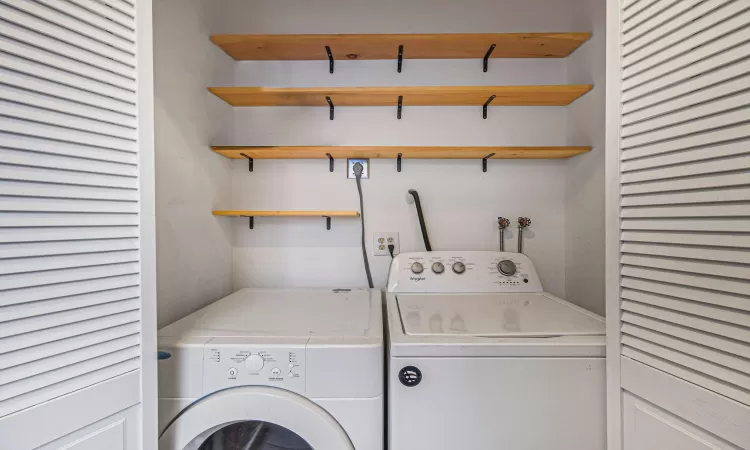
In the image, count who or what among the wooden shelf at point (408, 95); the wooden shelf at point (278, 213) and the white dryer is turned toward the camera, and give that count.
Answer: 3

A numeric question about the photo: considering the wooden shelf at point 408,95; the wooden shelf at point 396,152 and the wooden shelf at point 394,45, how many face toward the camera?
3

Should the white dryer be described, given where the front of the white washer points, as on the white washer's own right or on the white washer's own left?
on the white washer's own right

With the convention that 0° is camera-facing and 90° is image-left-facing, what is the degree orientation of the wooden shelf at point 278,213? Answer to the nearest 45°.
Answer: approximately 0°

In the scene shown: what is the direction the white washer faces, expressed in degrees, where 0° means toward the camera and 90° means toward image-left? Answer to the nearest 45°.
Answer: approximately 0°

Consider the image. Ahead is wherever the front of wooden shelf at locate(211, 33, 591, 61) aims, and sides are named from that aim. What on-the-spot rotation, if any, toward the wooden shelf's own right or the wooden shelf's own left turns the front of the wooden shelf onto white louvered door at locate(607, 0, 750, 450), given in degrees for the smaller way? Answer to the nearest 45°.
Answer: approximately 45° to the wooden shelf's own left

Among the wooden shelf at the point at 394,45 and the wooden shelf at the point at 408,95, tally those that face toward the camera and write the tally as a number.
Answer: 2
